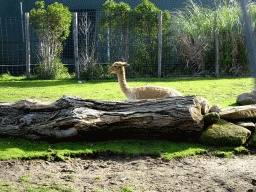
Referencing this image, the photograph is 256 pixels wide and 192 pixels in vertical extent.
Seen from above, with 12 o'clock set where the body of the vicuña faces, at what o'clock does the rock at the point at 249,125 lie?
The rock is roughly at 7 o'clock from the vicuña.

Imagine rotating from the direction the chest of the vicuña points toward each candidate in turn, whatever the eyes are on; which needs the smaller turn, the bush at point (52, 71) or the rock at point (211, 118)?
the bush

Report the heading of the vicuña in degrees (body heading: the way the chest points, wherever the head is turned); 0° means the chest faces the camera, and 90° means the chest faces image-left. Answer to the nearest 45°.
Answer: approximately 90°

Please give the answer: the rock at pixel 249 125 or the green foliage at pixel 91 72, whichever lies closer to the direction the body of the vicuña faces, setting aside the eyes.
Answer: the green foliage

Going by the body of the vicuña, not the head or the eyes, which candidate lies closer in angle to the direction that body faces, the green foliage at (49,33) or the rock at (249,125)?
the green foliage

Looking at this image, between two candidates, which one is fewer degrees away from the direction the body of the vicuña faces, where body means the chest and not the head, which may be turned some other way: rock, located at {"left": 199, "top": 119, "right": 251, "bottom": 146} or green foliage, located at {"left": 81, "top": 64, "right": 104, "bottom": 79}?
the green foliage
